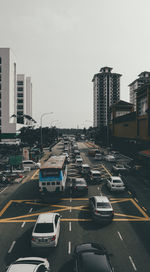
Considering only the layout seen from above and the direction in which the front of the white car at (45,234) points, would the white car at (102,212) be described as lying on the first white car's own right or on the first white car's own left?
on the first white car's own right

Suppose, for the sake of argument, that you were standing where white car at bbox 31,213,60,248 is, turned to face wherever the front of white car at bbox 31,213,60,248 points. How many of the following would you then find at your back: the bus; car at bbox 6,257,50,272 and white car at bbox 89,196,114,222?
1

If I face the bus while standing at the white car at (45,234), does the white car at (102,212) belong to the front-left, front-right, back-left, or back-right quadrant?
front-right

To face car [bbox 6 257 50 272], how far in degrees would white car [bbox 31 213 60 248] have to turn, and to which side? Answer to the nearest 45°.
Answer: approximately 180°

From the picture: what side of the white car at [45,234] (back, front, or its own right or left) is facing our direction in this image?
back

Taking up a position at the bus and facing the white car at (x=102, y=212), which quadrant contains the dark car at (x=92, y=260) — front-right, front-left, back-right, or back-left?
front-right

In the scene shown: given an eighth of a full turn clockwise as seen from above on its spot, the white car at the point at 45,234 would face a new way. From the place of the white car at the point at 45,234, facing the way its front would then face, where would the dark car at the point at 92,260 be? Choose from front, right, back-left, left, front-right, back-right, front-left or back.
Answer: right

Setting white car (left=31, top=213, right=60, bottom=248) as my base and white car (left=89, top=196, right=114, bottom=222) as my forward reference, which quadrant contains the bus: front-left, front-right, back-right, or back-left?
front-left

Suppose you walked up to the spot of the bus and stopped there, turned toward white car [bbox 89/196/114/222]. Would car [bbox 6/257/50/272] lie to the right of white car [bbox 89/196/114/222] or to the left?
right

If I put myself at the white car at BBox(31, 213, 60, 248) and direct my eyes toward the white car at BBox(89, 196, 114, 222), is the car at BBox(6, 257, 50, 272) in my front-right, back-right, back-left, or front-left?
back-right

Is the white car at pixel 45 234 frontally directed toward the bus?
yes
